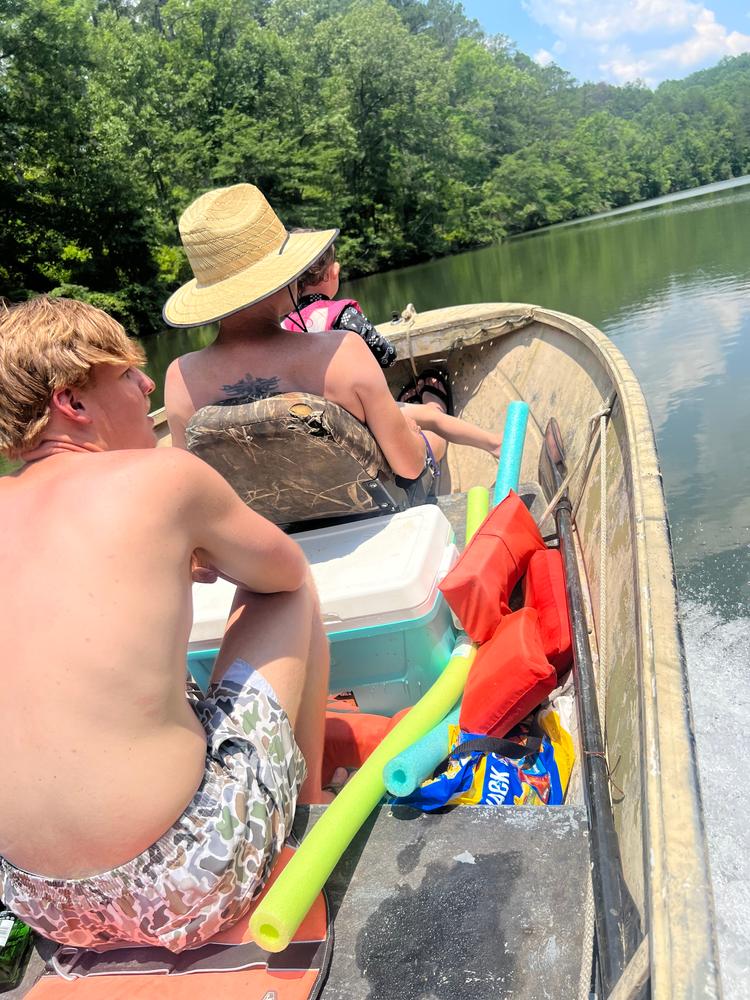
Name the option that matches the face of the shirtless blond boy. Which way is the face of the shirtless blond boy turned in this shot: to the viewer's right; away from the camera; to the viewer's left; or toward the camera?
to the viewer's right

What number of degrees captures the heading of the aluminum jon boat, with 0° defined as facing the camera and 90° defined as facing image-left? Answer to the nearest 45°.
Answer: approximately 180°

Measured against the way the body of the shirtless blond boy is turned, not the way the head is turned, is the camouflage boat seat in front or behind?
in front

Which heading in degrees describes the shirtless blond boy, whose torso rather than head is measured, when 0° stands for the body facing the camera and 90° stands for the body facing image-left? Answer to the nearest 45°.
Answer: approximately 225°

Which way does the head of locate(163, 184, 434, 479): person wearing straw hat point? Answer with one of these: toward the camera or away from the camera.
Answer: away from the camera
